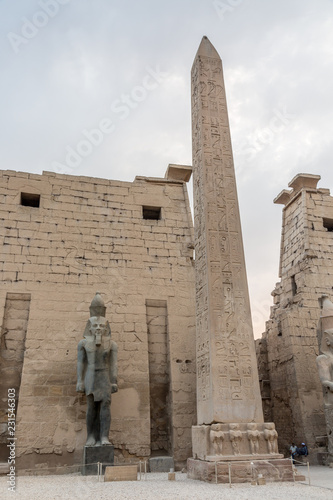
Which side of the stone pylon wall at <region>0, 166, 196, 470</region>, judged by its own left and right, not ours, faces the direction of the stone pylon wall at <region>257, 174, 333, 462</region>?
left

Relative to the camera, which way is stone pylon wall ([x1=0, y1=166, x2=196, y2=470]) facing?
toward the camera

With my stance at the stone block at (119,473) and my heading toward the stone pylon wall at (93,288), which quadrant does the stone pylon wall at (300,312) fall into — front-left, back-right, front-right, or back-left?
front-right

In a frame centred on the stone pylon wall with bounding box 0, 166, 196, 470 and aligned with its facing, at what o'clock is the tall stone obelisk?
The tall stone obelisk is roughly at 11 o'clock from the stone pylon wall.

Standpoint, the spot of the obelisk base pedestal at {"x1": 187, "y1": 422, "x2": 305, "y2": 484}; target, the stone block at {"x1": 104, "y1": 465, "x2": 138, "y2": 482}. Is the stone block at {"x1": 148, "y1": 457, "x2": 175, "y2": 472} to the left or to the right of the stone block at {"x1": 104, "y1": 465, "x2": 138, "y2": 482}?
right

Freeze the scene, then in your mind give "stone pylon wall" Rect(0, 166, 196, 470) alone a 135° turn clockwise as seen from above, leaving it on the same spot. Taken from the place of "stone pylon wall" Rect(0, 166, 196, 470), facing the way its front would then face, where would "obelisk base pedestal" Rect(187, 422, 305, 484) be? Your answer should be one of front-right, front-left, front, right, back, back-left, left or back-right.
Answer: back

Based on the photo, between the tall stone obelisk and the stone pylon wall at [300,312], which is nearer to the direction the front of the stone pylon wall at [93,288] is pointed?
the tall stone obelisk

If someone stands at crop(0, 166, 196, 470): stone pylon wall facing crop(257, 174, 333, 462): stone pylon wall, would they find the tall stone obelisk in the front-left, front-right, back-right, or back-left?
front-right
